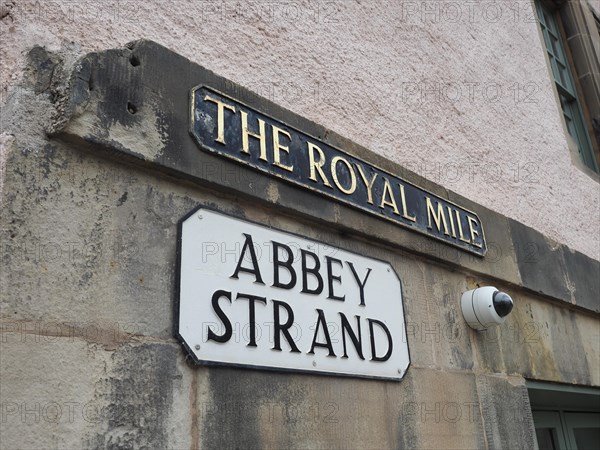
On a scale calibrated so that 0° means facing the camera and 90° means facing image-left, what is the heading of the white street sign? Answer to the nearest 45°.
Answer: approximately 315°

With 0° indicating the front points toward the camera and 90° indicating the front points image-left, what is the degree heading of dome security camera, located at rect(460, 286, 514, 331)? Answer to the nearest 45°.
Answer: approximately 315°

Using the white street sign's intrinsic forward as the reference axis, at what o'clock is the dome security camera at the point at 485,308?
The dome security camera is roughly at 9 o'clock from the white street sign.

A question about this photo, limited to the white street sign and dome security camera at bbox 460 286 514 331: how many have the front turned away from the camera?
0
